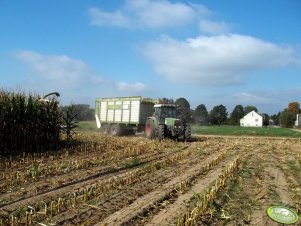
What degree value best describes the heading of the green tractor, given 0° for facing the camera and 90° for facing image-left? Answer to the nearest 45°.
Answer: approximately 315°

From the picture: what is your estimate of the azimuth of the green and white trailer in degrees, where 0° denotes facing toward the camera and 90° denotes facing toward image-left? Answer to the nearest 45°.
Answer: approximately 315°

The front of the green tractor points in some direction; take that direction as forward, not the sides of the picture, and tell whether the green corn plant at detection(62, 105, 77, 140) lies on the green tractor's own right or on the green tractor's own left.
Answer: on the green tractor's own right

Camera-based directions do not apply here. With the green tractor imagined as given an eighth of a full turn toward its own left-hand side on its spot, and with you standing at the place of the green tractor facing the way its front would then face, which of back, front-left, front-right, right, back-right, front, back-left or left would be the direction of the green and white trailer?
back-left

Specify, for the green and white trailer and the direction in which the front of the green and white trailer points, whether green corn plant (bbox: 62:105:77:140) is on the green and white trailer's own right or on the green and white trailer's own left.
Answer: on the green and white trailer's own right
